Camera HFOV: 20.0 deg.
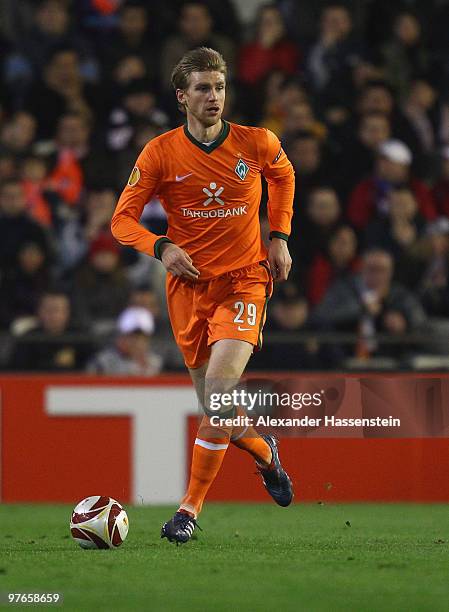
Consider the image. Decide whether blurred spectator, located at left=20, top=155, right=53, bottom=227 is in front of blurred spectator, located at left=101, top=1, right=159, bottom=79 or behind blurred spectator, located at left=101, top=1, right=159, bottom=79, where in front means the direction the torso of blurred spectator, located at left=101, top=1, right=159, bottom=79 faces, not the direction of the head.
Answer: in front

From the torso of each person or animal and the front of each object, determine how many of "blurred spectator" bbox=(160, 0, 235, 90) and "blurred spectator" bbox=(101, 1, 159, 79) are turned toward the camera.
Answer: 2

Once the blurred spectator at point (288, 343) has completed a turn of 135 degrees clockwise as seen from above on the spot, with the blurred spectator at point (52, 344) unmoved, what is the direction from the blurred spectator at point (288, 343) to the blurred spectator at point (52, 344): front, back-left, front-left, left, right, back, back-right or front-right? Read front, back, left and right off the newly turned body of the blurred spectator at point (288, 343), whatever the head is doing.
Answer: front-left

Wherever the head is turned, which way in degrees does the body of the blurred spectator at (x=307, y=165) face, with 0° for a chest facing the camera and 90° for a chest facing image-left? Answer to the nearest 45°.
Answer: approximately 0°

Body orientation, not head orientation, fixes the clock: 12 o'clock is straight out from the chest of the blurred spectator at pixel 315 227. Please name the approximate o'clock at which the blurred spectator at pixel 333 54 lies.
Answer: the blurred spectator at pixel 333 54 is roughly at 6 o'clock from the blurred spectator at pixel 315 227.

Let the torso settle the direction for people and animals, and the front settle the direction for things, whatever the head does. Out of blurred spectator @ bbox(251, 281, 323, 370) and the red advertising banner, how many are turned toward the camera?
2

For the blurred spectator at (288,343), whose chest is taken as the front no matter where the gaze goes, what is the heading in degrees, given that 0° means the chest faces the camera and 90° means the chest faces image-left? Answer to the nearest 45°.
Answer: approximately 0°

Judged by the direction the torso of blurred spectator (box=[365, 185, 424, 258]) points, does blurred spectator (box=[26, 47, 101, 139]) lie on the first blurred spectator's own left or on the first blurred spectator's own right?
on the first blurred spectator's own right

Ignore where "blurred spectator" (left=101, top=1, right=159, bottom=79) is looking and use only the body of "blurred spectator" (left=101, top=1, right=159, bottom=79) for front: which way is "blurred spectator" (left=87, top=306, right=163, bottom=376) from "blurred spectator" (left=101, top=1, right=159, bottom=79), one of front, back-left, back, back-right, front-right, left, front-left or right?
front

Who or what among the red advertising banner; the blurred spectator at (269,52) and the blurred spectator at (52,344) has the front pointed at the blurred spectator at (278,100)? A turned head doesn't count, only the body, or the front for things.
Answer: the blurred spectator at (269,52)

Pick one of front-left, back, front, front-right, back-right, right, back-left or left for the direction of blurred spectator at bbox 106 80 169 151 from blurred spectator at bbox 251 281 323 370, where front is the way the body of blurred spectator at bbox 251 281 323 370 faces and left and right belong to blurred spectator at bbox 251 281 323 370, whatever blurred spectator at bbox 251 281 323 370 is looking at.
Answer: back-right

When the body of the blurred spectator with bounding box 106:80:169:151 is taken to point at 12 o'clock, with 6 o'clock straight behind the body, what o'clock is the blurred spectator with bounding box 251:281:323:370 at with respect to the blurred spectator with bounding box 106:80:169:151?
the blurred spectator with bounding box 251:281:323:370 is roughly at 11 o'clock from the blurred spectator with bounding box 106:80:169:151.

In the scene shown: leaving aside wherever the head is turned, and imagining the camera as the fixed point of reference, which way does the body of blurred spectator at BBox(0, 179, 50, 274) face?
toward the camera

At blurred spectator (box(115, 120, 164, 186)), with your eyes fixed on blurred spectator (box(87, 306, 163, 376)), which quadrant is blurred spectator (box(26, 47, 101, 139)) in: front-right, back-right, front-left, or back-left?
back-right

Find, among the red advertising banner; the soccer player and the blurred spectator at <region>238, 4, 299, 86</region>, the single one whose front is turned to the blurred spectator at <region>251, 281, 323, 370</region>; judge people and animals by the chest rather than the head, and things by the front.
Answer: the blurred spectator at <region>238, 4, 299, 86</region>
